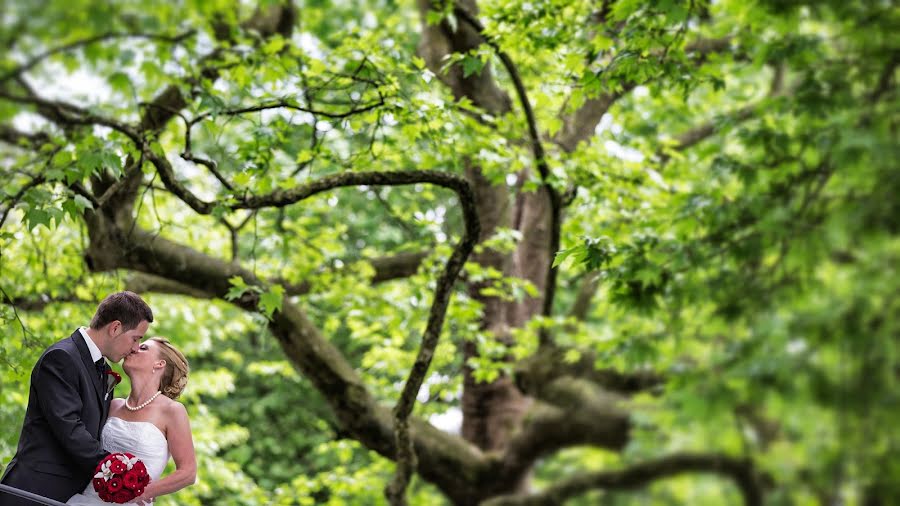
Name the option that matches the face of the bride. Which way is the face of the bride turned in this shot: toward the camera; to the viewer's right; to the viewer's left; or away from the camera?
to the viewer's left

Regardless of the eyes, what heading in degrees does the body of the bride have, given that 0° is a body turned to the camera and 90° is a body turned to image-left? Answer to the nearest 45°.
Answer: approximately 45°

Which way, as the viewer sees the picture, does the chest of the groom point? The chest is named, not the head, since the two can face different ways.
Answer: to the viewer's right

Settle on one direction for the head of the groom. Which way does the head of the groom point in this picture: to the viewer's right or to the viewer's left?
to the viewer's right

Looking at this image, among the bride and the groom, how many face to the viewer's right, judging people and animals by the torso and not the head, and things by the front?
1
